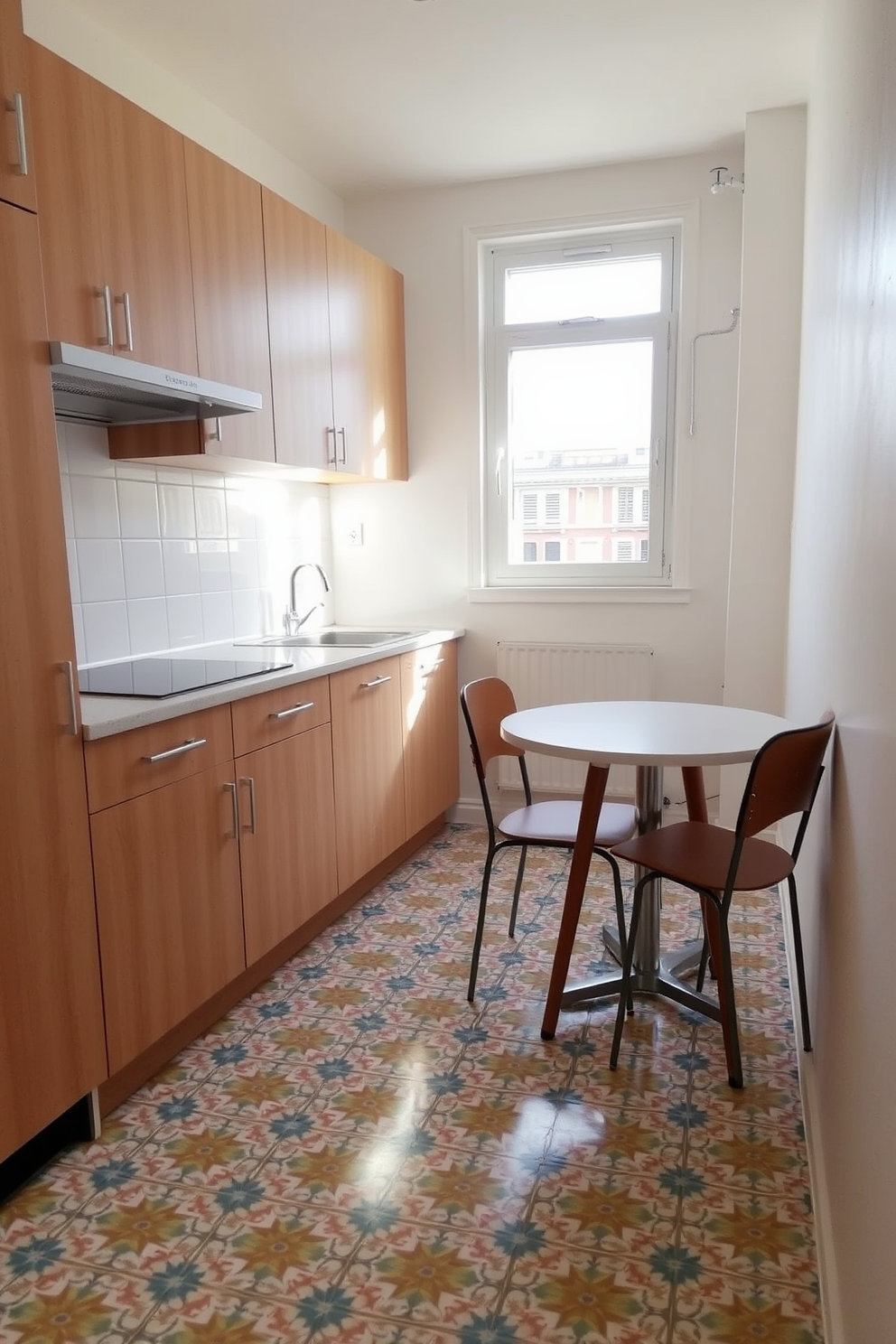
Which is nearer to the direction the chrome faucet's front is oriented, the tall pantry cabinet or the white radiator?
the white radiator

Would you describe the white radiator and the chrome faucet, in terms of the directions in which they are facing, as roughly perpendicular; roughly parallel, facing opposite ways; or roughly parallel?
roughly perpendicular

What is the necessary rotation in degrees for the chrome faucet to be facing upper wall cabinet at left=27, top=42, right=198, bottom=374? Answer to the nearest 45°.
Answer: approximately 90° to its right

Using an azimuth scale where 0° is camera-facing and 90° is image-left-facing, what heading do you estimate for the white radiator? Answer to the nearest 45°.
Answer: approximately 0°

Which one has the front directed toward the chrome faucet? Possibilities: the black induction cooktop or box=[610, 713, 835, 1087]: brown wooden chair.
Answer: the brown wooden chair

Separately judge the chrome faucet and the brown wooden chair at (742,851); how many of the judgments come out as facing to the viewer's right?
1

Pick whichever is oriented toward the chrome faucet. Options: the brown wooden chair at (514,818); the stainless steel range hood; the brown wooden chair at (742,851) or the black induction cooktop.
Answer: the brown wooden chair at (742,851)

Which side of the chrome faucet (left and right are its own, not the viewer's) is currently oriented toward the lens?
right

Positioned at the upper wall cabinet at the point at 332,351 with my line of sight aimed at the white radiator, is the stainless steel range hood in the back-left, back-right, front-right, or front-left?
back-right

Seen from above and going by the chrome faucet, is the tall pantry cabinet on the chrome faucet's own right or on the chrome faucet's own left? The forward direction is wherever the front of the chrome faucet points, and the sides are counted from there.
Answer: on the chrome faucet's own right
